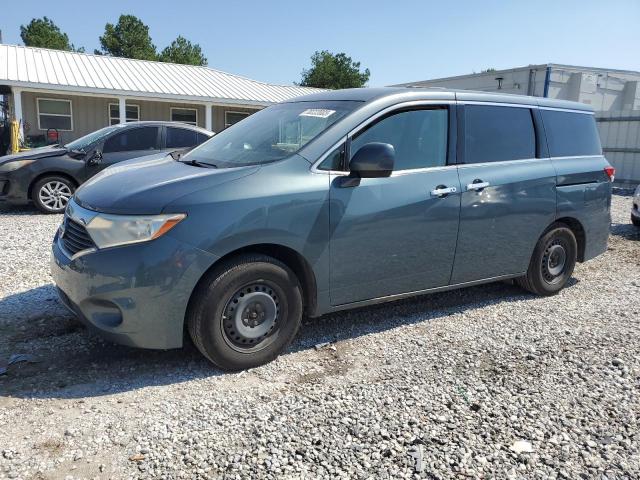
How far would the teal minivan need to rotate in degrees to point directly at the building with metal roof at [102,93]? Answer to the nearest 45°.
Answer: approximately 90° to its right

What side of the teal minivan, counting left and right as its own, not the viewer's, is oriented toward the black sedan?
right

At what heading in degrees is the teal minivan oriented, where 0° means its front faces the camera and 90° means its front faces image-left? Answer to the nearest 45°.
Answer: approximately 45°

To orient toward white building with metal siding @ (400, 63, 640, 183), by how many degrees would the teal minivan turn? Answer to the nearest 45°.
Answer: approximately 180°
